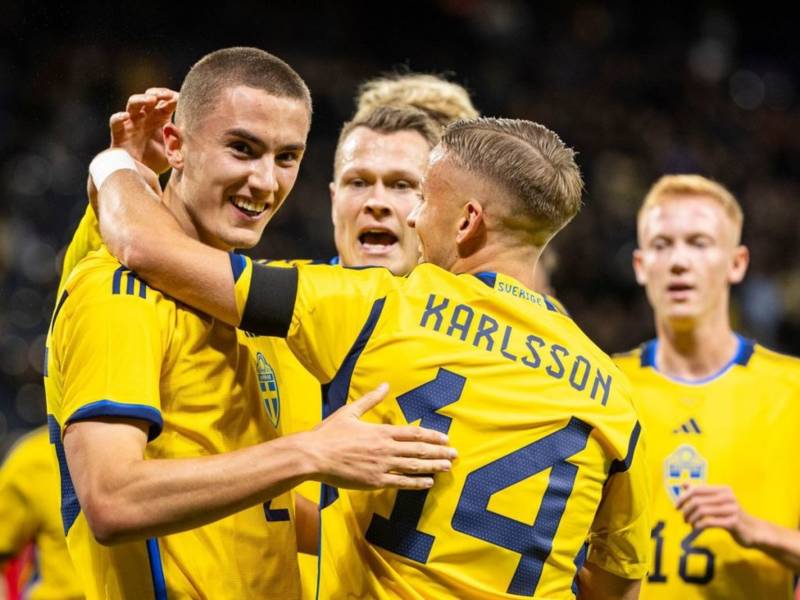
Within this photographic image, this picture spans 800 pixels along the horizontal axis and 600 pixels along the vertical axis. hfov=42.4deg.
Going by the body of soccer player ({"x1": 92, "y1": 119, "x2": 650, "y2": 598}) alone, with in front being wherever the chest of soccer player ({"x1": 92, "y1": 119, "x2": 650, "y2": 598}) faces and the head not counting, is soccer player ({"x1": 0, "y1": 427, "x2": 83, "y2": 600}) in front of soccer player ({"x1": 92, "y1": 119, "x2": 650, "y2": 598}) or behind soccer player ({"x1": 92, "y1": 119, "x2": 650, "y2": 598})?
in front

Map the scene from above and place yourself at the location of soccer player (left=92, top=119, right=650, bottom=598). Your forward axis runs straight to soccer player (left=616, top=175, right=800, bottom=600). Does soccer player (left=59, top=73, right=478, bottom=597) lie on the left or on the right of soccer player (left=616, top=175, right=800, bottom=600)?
left

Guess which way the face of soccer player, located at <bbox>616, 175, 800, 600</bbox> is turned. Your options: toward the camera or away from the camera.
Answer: toward the camera

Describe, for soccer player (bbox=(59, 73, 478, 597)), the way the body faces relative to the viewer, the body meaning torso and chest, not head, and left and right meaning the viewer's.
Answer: facing the viewer

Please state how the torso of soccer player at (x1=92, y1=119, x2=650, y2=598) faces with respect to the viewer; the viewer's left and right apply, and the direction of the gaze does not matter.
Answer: facing away from the viewer and to the left of the viewer

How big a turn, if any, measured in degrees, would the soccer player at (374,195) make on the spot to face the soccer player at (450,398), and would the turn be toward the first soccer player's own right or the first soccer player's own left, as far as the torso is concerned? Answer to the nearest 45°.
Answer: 0° — they already face them

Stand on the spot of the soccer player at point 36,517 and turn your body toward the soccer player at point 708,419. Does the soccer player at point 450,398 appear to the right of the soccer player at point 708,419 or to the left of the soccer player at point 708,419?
right

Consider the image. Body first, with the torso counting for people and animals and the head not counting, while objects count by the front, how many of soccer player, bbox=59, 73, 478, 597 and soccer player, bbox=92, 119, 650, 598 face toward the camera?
1

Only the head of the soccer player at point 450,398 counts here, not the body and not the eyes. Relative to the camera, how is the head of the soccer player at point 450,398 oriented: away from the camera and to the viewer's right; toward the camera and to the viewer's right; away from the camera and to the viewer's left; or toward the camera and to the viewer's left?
away from the camera and to the viewer's left

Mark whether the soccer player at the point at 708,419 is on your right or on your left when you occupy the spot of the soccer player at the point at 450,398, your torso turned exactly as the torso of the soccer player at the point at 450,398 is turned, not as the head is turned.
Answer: on your right

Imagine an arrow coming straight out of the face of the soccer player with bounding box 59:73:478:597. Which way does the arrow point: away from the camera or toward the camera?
toward the camera

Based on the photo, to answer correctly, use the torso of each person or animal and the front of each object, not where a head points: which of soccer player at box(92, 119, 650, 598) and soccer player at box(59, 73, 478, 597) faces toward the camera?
soccer player at box(59, 73, 478, 597)
